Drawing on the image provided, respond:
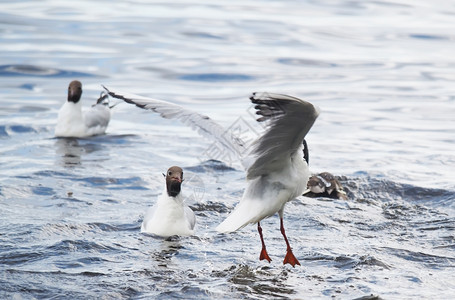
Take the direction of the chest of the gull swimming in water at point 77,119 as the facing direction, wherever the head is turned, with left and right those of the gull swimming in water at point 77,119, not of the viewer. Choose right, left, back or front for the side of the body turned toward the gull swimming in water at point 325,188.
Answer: left

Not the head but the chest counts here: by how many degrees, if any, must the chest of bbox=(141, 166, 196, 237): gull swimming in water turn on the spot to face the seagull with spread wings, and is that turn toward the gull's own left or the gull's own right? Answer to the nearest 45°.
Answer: approximately 45° to the gull's own left

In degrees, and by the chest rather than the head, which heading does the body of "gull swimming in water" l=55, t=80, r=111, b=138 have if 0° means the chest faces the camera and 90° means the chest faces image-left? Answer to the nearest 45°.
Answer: approximately 45°

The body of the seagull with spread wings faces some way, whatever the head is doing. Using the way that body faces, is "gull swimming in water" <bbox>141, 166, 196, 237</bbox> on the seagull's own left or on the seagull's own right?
on the seagull's own left

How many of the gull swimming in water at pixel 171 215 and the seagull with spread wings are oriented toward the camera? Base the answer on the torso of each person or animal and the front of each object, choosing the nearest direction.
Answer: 1

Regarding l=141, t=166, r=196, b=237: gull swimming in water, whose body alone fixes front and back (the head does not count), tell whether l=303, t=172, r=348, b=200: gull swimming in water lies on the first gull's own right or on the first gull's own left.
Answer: on the first gull's own left

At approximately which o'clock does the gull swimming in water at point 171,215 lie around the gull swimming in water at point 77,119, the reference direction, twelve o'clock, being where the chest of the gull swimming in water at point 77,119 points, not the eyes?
the gull swimming in water at point 171,215 is roughly at 10 o'clock from the gull swimming in water at point 77,119.

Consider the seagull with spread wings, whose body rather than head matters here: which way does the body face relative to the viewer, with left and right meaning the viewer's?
facing away from the viewer and to the right of the viewer

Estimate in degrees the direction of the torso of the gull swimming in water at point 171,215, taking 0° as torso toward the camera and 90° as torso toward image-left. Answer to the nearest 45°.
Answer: approximately 0°
